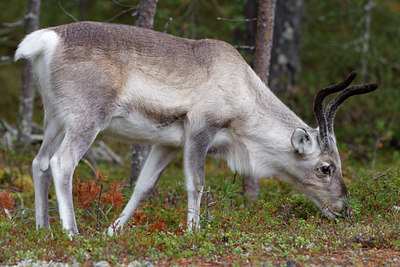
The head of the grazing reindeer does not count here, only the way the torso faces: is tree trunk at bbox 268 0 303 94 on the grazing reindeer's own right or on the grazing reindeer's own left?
on the grazing reindeer's own left

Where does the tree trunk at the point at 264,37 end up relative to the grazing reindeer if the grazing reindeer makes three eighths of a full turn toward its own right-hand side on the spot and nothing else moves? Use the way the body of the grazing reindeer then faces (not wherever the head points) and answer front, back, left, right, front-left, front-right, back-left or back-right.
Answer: back

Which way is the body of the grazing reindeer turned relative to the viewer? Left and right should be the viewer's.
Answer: facing to the right of the viewer
